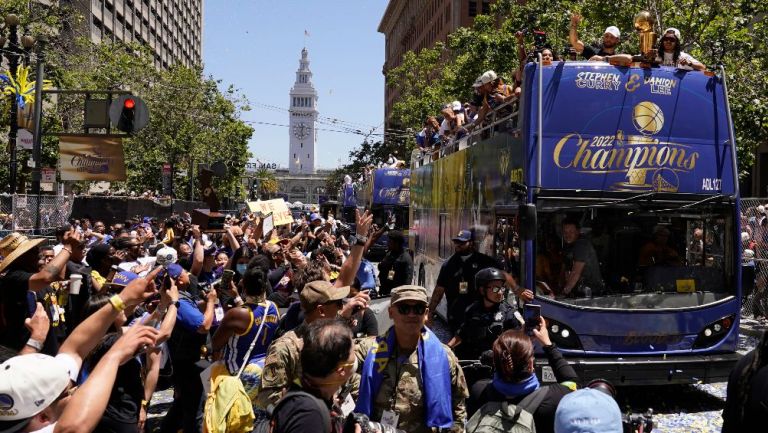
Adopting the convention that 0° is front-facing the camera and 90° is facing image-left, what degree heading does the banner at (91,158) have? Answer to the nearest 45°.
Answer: approximately 0°

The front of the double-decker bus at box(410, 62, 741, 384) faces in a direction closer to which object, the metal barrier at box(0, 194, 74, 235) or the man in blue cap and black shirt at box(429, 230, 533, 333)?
the man in blue cap and black shirt

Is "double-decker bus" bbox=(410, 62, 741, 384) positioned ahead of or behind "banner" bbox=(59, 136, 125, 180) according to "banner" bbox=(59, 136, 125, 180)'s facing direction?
ahead

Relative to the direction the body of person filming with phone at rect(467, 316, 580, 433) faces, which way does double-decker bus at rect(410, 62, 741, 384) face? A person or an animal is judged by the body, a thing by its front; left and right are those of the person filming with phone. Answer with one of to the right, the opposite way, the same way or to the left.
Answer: the opposite way

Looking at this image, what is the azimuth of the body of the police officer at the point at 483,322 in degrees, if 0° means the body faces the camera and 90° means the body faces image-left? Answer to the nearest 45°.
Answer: approximately 315°

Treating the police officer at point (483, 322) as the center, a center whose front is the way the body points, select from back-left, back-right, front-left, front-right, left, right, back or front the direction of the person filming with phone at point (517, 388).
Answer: front-right

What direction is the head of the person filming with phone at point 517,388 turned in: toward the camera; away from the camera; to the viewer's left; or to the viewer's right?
away from the camera

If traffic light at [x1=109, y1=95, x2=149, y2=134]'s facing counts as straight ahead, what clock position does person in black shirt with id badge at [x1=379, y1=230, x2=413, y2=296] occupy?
The person in black shirt with id badge is roughly at 11 o'clock from the traffic light.

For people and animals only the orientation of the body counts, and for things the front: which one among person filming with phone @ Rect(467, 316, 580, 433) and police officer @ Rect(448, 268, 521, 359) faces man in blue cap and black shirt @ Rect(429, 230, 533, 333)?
the person filming with phone

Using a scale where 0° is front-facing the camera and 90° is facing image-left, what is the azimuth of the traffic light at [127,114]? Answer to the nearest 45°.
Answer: approximately 0°

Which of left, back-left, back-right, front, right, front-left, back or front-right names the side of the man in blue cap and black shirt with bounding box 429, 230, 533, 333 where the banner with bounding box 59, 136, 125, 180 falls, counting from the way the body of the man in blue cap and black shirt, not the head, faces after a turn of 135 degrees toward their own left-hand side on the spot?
left

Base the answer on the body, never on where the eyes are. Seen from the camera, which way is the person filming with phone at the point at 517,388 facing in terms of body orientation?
away from the camera

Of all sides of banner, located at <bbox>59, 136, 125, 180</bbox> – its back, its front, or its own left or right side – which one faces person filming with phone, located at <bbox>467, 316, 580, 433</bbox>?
front

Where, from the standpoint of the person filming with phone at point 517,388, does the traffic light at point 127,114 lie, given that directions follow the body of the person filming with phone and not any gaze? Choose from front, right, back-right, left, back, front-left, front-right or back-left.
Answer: front-left

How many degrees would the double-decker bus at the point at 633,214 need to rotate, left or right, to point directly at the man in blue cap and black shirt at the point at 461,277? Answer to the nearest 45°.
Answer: approximately 90° to its right
